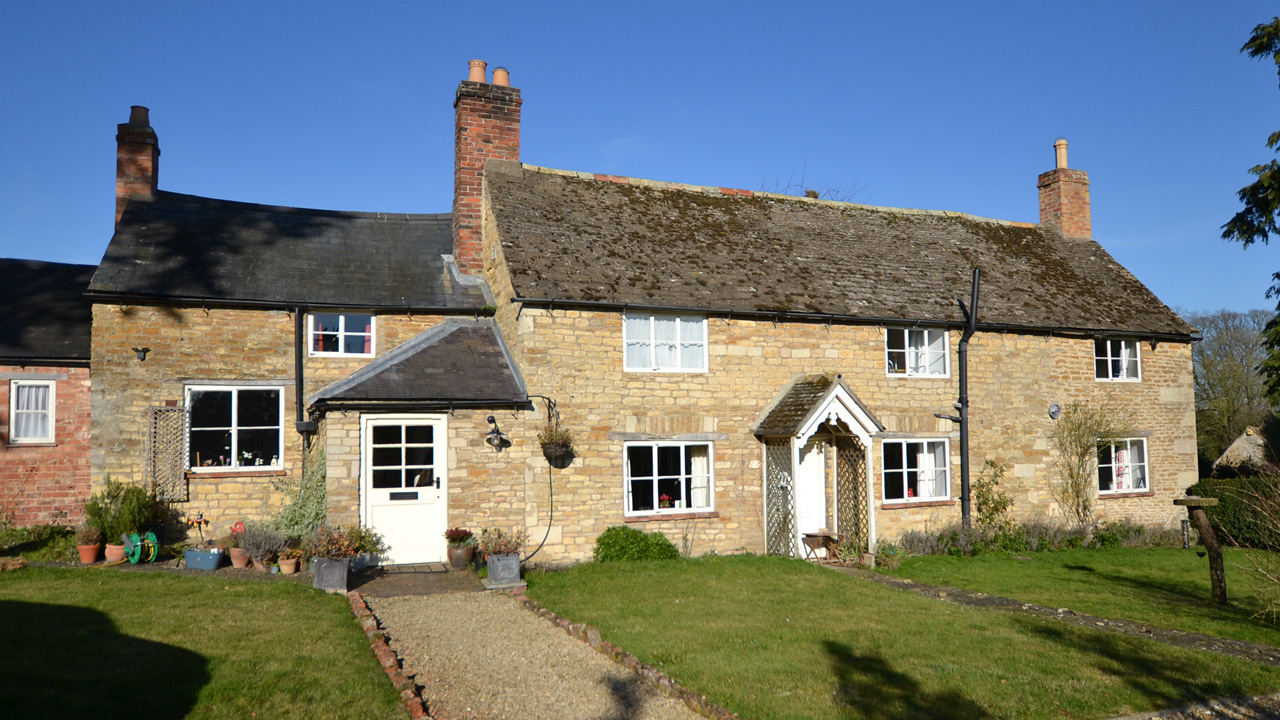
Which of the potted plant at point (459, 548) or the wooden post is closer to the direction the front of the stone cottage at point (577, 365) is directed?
the potted plant

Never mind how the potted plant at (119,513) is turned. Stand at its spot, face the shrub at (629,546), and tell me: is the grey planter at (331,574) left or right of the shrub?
right

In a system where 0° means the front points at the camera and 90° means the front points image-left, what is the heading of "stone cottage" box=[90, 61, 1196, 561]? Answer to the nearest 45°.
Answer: approximately 45°

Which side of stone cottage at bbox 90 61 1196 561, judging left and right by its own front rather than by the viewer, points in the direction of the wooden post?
left
